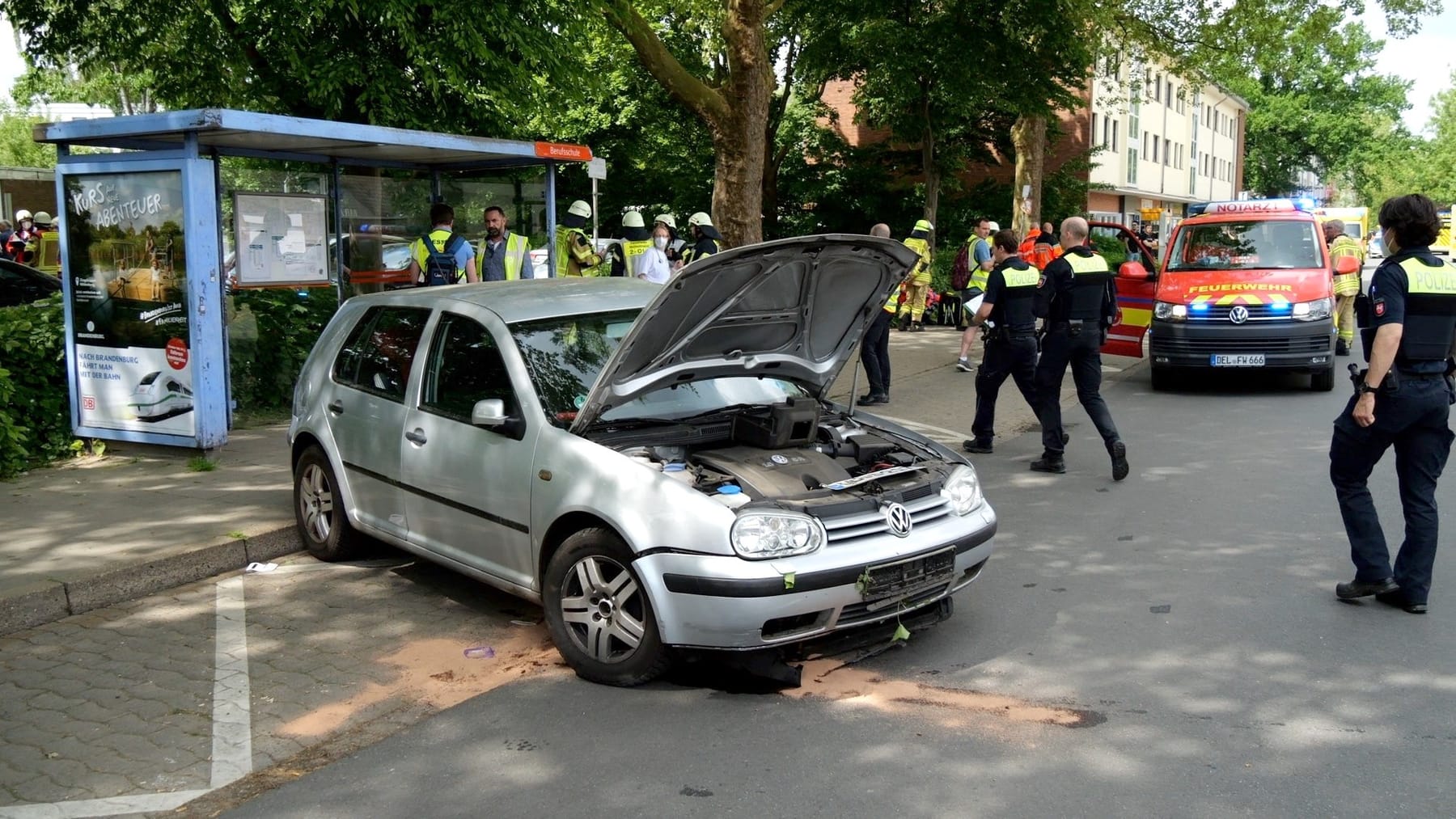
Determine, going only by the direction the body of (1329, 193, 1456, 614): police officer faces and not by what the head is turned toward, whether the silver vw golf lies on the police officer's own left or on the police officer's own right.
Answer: on the police officer's own left

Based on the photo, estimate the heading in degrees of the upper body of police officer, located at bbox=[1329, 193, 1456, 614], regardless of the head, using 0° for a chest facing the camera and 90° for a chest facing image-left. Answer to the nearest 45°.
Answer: approximately 135°

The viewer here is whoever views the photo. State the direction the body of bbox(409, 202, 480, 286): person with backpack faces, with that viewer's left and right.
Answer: facing away from the viewer

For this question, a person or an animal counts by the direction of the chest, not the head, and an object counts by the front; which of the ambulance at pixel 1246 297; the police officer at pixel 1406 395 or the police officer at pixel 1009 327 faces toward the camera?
the ambulance

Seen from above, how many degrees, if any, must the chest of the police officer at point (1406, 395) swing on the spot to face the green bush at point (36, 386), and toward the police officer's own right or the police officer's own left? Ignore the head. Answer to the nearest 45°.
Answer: approximately 45° to the police officer's own left

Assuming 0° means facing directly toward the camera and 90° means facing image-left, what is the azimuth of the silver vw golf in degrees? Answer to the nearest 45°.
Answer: approximately 315°

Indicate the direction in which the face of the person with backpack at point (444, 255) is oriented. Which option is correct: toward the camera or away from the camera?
away from the camera

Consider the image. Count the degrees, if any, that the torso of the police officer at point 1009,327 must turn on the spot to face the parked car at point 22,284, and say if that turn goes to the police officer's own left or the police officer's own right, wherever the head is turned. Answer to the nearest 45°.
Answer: approximately 45° to the police officer's own left

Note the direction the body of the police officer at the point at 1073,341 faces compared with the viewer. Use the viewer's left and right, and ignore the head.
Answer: facing away from the viewer and to the left of the viewer

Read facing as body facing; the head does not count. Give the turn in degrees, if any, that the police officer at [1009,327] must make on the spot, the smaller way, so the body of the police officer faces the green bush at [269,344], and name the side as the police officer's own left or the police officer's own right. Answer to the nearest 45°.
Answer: approximately 45° to the police officer's own left

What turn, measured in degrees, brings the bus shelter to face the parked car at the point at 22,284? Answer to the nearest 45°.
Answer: approximately 135° to its left

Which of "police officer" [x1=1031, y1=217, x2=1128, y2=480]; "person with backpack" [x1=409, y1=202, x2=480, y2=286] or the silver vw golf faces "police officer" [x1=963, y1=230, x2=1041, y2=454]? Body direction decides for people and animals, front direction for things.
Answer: "police officer" [x1=1031, y1=217, x2=1128, y2=480]
